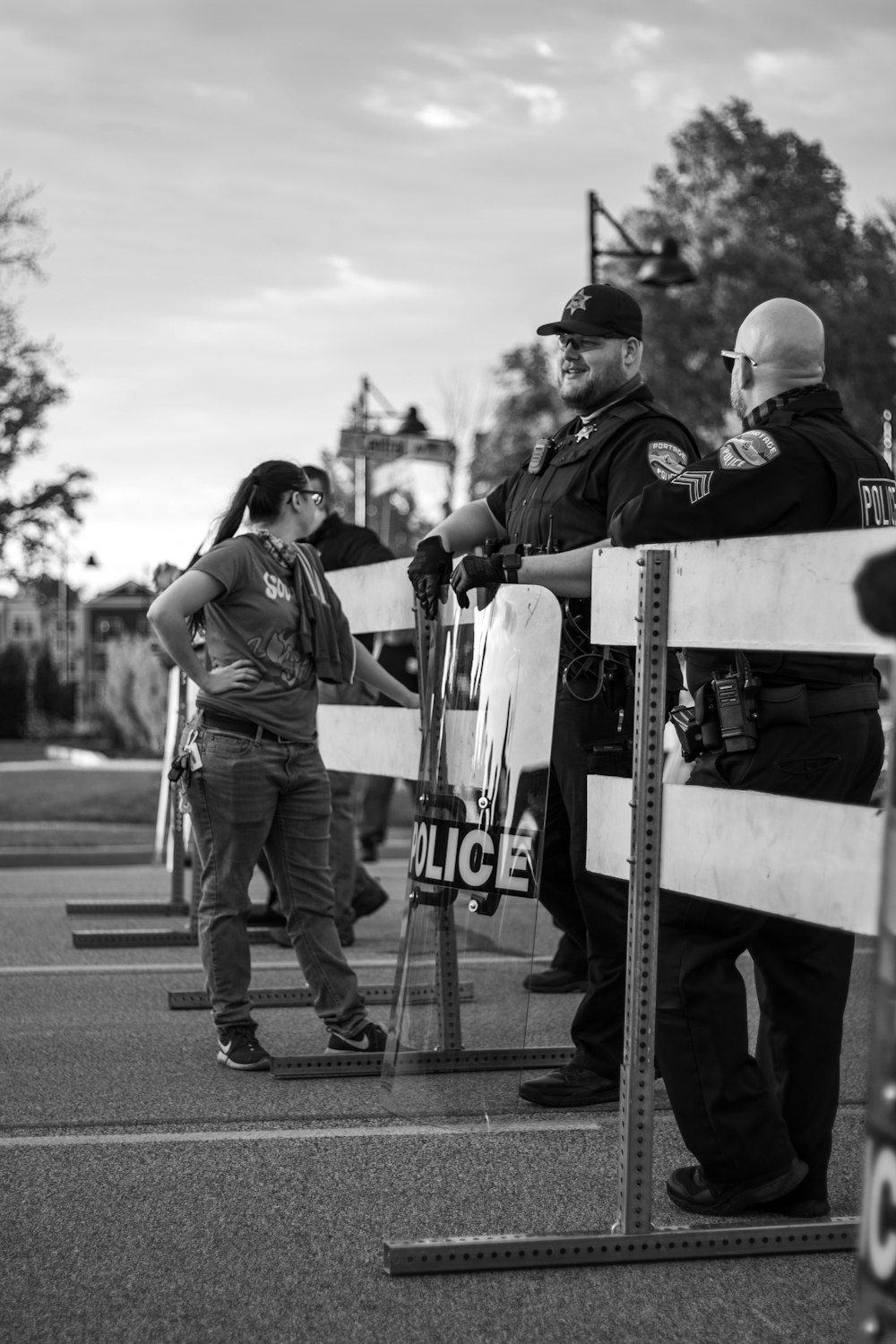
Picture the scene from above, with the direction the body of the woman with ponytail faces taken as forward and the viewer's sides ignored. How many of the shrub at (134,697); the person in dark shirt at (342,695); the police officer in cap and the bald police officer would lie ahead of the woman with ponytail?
2

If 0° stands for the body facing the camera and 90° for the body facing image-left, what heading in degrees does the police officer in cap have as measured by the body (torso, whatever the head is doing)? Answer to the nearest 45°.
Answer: approximately 45°

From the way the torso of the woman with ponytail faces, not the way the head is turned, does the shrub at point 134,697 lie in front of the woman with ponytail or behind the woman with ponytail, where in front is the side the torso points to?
behind

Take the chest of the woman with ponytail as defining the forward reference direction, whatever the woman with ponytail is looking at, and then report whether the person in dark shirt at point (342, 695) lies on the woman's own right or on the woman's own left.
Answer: on the woman's own left

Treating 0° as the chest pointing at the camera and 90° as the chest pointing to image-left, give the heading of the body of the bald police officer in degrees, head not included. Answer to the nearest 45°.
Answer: approximately 135°

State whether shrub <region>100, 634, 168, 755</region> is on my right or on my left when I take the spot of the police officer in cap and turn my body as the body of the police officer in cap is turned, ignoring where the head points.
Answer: on my right

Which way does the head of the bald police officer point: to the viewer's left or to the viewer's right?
to the viewer's left

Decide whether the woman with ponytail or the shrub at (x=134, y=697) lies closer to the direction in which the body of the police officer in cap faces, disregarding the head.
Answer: the woman with ponytail

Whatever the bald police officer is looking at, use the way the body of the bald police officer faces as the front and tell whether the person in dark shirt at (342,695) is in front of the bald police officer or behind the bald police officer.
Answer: in front

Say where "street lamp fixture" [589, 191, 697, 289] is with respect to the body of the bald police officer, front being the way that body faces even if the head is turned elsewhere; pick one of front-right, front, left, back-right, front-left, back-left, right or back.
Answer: front-right

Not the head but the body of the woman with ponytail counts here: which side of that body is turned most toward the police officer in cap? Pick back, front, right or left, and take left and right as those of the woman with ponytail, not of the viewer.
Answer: front
